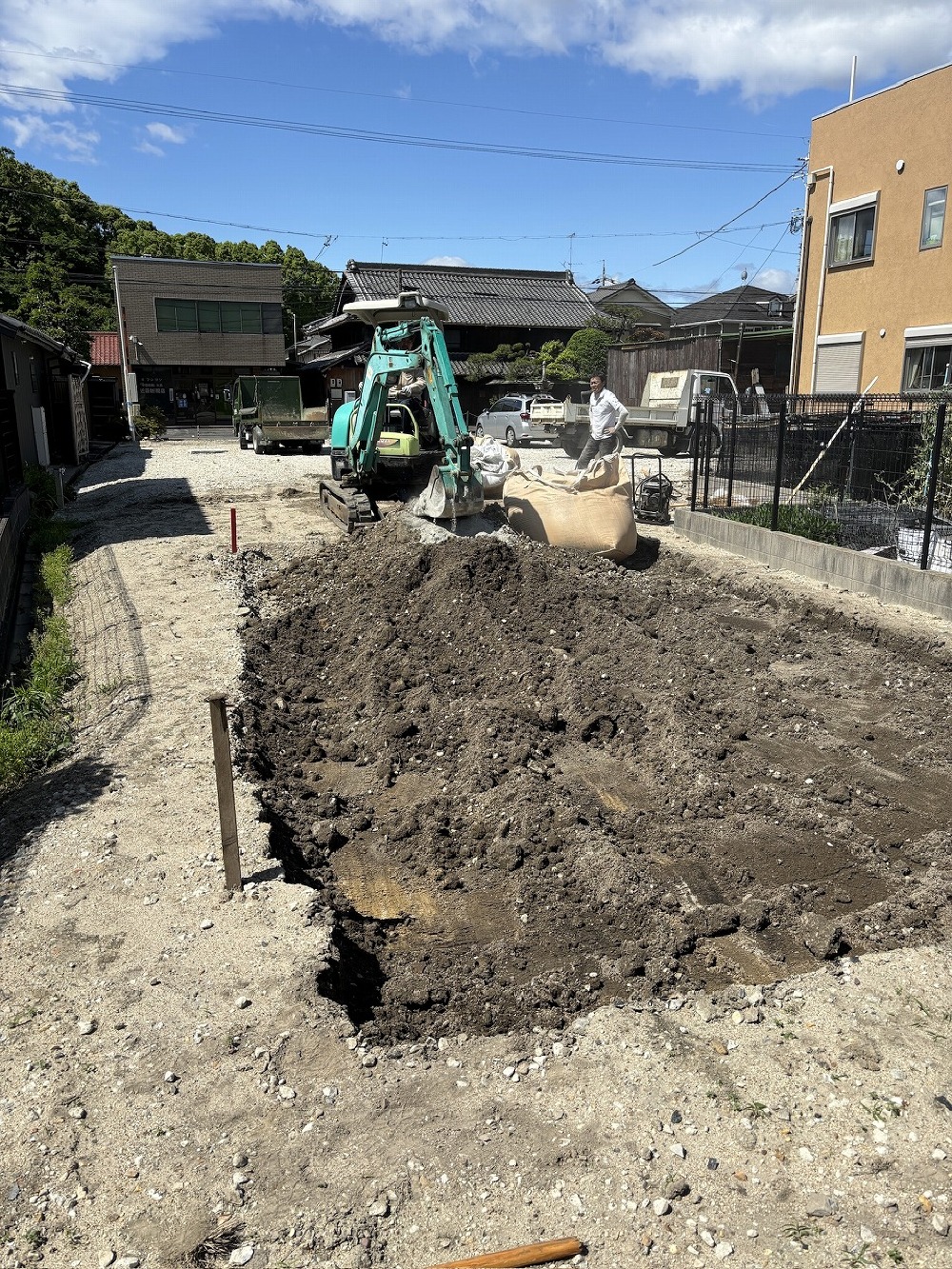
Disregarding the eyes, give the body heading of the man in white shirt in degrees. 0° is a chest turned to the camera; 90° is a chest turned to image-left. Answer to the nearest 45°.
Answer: approximately 45°

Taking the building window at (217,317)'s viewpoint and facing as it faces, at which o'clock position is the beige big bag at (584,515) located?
The beige big bag is roughly at 12 o'clock from the building window.

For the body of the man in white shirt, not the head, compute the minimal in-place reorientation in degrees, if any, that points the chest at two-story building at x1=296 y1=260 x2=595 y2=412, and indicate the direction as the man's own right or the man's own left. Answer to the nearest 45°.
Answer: approximately 135° to the man's own right

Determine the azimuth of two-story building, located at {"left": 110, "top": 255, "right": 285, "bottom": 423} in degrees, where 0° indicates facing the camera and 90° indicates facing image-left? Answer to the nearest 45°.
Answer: approximately 0°

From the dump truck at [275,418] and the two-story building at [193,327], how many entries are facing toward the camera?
1

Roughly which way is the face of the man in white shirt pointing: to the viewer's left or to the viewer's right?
to the viewer's left

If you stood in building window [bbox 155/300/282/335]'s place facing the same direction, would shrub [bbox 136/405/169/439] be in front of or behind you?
in front

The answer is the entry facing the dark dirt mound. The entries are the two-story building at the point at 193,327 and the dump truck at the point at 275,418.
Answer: the two-story building

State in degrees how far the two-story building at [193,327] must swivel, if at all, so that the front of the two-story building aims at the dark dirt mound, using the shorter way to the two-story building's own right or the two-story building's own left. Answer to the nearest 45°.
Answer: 0° — it already faces it

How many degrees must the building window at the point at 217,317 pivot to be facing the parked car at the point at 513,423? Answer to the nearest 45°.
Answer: approximately 45° to its left

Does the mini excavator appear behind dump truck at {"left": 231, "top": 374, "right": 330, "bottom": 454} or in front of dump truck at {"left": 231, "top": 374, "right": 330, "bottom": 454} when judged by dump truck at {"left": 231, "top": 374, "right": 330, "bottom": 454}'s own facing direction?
behind
